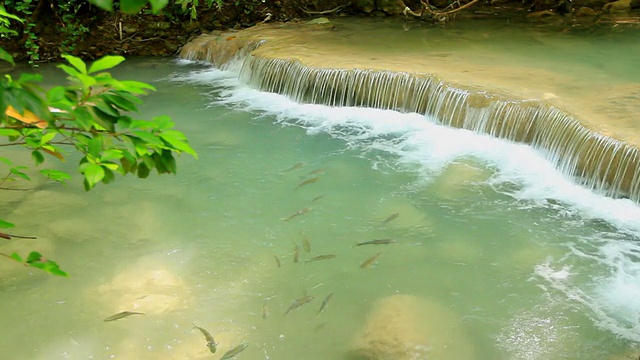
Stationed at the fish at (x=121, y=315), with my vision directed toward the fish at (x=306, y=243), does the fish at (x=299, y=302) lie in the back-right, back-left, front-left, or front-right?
front-right

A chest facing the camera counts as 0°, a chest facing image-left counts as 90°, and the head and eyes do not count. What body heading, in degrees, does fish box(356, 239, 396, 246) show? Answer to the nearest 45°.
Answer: approximately 270°

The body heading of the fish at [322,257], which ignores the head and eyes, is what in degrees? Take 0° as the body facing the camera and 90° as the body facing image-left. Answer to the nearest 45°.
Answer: approximately 270°

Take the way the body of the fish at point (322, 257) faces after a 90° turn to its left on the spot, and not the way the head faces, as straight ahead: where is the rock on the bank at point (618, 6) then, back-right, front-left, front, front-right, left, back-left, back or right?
front-right

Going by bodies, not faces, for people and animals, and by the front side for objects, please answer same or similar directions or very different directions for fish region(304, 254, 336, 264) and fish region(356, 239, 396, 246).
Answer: same or similar directions

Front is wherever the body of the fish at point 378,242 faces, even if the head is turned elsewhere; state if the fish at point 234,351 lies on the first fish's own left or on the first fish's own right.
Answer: on the first fish's own right

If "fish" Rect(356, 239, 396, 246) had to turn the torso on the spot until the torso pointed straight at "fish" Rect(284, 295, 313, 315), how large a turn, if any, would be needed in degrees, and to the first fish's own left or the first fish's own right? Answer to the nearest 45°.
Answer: approximately 135° to the first fish's own right

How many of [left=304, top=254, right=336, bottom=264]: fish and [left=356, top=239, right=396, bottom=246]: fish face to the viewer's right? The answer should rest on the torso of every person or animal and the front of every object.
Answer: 2

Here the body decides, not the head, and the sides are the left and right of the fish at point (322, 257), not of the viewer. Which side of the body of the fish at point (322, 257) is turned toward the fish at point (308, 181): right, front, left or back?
left

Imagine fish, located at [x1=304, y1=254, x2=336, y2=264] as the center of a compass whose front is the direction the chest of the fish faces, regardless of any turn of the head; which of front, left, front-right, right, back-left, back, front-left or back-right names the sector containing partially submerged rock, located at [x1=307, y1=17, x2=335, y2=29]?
left

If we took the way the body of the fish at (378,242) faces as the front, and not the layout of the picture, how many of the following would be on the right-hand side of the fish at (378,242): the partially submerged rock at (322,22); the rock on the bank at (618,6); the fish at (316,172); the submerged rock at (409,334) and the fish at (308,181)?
1

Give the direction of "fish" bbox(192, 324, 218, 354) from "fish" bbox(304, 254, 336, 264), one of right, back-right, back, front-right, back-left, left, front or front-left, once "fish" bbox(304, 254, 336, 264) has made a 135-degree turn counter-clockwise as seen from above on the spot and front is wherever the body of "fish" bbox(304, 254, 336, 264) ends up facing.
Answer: left
